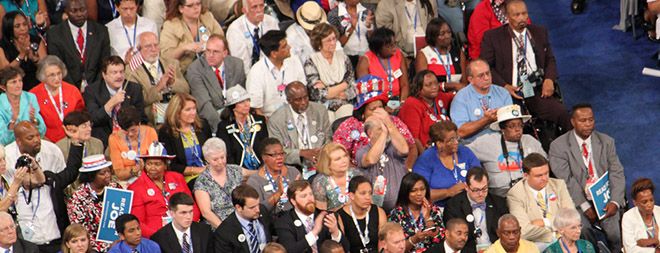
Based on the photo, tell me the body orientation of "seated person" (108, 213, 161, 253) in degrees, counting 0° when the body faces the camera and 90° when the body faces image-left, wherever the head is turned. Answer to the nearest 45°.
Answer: approximately 315°

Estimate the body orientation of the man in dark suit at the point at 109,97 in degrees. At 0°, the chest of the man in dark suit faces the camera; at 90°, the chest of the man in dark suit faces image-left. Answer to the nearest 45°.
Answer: approximately 315°

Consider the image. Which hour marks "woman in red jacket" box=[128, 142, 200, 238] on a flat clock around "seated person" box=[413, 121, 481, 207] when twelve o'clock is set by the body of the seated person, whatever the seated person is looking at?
The woman in red jacket is roughly at 4 o'clock from the seated person.

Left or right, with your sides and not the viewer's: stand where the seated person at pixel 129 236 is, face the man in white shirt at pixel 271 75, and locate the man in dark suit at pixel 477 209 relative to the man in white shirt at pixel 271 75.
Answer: right

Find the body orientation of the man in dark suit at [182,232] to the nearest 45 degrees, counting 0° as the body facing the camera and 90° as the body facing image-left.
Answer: approximately 315°
